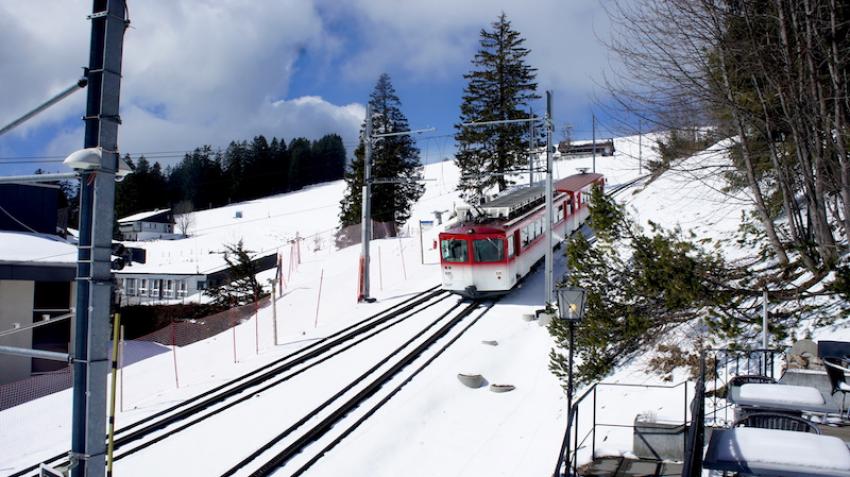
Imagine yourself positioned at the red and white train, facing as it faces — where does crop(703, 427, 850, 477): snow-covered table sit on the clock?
The snow-covered table is roughly at 12 o'clock from the red and white train.

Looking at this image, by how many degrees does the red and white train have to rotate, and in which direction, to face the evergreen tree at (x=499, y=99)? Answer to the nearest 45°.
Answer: approximately 135° to its right

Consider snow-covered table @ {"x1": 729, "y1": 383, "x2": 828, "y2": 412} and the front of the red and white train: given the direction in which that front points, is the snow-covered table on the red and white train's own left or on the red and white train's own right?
on the red and white train's own left
